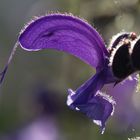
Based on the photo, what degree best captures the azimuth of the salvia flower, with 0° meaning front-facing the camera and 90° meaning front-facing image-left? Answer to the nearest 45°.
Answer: approximately 90°
